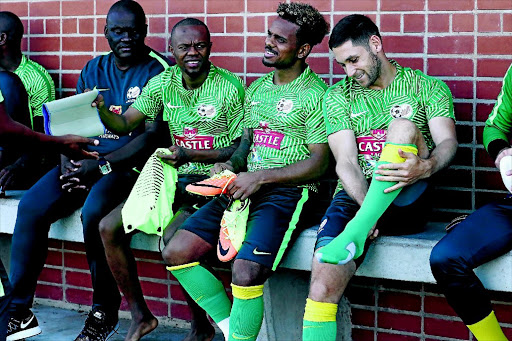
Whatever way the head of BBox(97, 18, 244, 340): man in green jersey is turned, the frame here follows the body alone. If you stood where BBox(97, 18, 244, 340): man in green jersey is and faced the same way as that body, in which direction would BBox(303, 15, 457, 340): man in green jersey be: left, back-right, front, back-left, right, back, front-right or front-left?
left

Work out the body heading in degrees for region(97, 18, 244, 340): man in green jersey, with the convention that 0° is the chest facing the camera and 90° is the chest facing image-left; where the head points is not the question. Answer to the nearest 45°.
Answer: approximately 45°

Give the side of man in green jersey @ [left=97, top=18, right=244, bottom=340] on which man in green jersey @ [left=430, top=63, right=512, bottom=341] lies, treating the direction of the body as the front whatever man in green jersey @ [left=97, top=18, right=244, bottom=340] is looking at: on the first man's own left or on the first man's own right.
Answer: on the first man's own left

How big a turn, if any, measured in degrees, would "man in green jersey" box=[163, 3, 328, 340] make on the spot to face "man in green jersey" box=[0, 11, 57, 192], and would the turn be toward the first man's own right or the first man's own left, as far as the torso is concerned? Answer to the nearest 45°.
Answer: approximately 90° to the first man's own right

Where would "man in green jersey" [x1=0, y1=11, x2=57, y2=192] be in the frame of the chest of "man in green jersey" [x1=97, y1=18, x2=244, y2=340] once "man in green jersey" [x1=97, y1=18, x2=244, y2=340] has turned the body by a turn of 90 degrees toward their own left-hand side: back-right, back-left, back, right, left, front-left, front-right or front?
back
